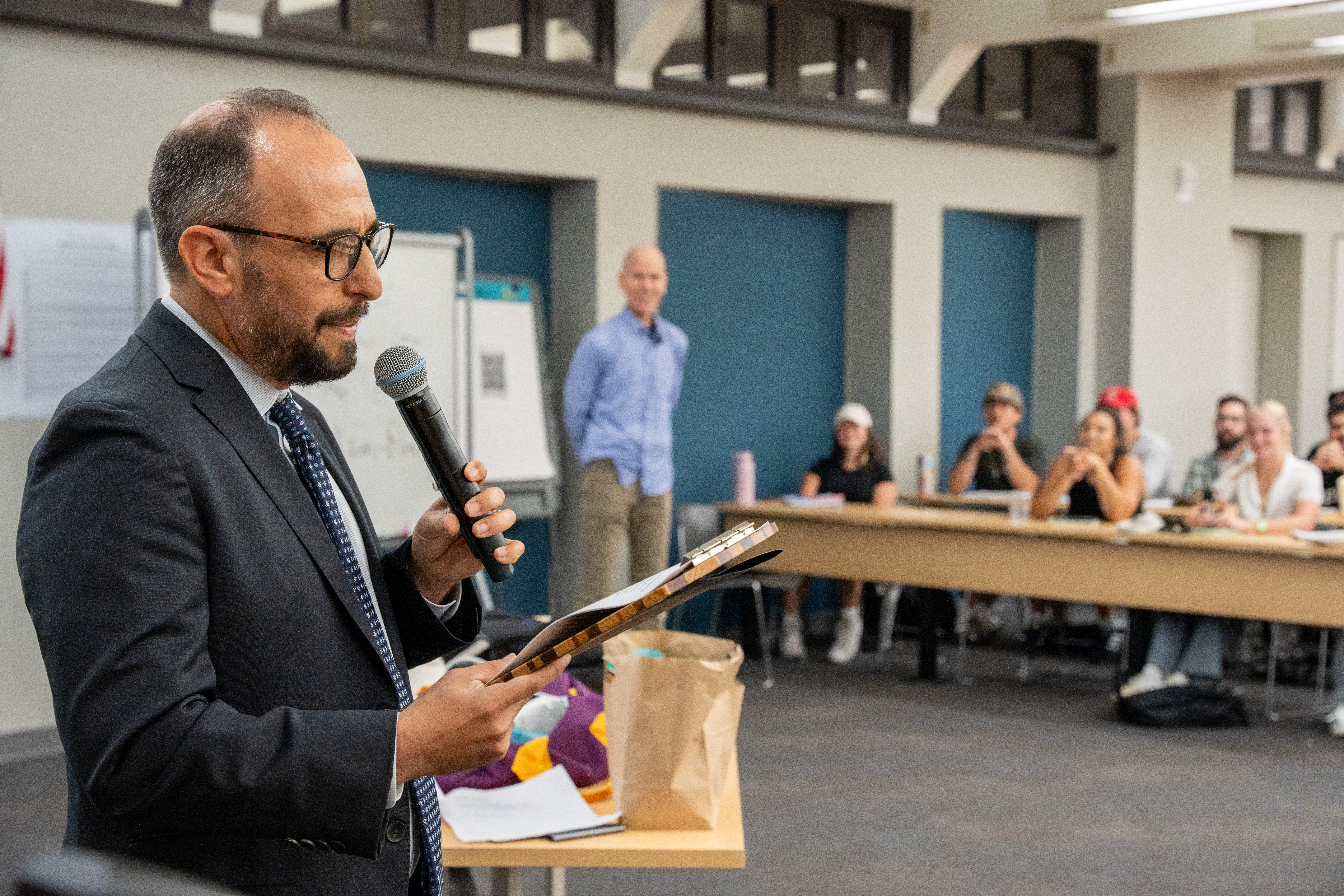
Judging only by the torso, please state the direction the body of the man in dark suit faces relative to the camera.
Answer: to the viewer's right

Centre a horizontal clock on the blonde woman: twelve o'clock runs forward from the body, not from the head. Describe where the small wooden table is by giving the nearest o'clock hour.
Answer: The small wooden table is roughly at 11 o'clock from the blonde woman.

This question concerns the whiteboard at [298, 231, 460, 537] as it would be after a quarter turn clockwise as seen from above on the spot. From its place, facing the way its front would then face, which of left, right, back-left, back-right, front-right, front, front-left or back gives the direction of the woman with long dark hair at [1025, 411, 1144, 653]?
back

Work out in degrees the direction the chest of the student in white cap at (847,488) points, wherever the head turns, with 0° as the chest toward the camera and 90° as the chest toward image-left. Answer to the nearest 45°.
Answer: approximately 0°

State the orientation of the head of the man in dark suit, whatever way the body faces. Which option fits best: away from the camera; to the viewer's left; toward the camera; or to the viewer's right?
to the viewer's right

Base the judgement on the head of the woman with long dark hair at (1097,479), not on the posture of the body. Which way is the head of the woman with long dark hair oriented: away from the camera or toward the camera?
toward the camera

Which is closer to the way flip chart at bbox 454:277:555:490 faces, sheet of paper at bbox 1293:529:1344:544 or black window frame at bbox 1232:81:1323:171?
the sheet of paper

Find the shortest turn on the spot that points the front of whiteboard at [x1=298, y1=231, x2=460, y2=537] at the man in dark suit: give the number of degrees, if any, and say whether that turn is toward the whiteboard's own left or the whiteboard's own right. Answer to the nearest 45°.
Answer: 0° — it already faces them

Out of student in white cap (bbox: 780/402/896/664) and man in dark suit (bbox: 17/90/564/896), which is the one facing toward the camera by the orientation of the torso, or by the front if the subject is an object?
the student in white cap

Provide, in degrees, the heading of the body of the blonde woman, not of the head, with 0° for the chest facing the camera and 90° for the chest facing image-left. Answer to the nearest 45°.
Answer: approximately 45°

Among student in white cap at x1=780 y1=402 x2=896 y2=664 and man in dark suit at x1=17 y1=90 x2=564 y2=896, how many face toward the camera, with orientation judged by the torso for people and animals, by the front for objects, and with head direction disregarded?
1

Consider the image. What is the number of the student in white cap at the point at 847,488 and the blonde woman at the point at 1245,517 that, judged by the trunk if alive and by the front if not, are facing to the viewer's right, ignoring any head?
0

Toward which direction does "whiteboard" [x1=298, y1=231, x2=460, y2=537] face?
toward the camera

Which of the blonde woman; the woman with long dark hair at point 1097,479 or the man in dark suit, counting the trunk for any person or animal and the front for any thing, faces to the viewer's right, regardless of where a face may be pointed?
the man in dark suit

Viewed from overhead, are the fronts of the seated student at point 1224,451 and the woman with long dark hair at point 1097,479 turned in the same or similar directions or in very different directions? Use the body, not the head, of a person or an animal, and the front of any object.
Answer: same or similar directions

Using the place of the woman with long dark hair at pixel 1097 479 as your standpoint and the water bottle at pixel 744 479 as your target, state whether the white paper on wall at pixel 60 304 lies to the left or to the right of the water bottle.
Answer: left
